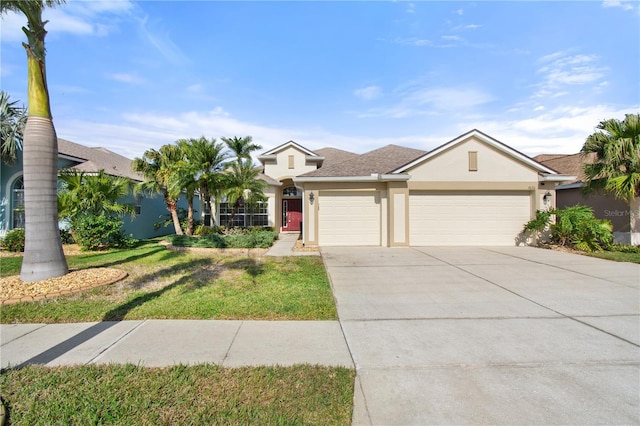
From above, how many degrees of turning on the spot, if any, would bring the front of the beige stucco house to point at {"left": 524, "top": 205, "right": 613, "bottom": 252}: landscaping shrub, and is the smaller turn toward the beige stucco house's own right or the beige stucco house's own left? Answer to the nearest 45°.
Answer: approximately 90° to the beige stucco house's own left

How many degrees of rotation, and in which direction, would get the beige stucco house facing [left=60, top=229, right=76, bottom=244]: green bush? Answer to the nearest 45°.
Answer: approximately 90° to its right

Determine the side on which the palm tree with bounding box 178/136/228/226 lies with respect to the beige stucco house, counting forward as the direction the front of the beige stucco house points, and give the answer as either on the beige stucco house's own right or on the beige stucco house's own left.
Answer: on the beige stucco house's own right

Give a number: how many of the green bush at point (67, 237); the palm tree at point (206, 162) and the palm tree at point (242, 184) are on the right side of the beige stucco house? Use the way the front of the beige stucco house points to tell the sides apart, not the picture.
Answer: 3

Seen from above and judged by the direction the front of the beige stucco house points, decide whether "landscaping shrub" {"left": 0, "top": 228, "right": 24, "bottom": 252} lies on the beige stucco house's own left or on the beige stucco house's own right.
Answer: on the beige stucco house's own right

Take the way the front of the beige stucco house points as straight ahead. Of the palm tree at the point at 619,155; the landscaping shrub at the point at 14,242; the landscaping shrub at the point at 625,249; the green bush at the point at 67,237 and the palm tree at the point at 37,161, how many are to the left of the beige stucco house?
2

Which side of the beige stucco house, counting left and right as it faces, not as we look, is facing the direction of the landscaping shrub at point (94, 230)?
right

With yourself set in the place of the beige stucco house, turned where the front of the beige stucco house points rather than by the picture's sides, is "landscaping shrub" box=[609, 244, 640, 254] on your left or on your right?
on your left

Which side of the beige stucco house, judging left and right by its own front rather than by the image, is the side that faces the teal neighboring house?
right

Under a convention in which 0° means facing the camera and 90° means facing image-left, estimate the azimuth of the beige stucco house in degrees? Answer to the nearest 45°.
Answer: approximately 0°

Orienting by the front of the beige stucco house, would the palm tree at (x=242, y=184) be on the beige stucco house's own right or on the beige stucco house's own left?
on the beige stucco house's own right
